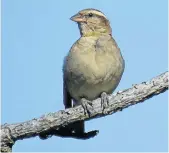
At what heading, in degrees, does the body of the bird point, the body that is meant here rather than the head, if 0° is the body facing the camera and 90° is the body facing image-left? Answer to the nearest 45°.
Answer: approximately 0°
